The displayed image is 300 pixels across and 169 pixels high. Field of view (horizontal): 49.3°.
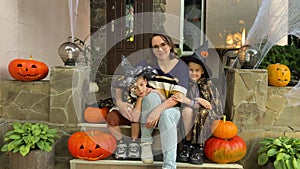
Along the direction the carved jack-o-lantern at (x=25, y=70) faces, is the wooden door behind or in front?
behind

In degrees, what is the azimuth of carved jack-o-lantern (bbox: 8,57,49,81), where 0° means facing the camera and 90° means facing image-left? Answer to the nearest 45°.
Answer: approximately 0°

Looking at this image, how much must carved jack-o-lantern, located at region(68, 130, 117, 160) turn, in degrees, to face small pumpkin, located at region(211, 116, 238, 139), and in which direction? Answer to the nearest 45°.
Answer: approximately 90° to its left

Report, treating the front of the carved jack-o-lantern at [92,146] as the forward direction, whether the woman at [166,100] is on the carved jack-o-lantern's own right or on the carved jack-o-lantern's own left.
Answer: on the carved jack-o-lantern's own left

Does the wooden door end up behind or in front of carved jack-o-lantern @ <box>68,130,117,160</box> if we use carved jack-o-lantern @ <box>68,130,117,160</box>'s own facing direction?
behind

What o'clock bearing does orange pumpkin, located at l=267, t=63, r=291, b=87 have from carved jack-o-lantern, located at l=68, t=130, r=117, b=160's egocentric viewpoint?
The orange pumpkin is roughly at 9 o'clock from the carved jack-o-lantern.

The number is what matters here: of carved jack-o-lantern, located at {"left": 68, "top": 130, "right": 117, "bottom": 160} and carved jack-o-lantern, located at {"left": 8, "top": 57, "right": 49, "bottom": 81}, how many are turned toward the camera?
2

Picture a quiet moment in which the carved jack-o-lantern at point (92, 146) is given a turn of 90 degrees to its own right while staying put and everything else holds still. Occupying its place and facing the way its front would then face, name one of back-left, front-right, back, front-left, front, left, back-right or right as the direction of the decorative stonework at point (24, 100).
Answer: front-right
